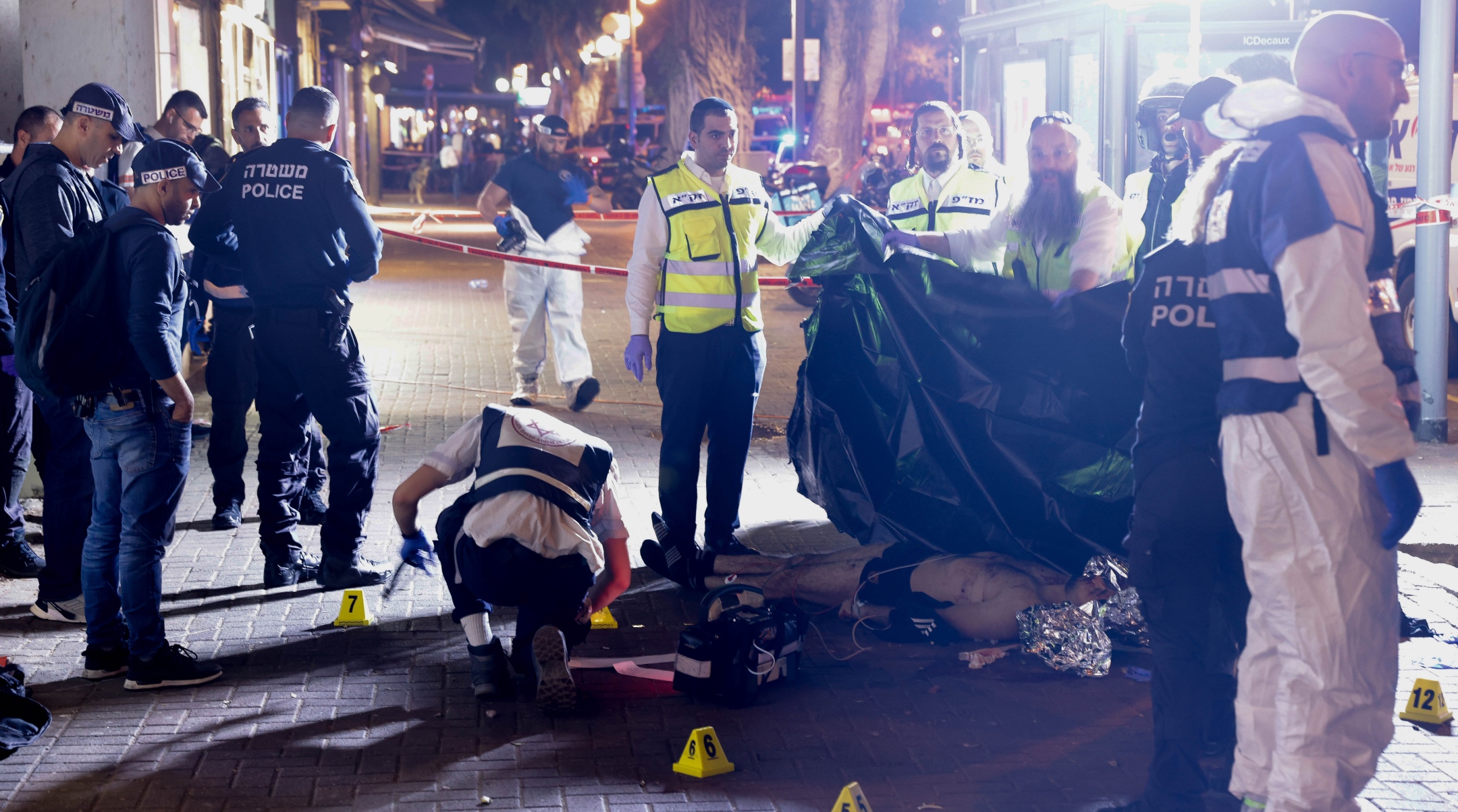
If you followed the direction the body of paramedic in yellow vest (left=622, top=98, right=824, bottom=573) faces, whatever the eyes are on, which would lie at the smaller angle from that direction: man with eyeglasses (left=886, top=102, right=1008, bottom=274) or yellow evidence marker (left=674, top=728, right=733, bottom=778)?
the yellow evidence marker

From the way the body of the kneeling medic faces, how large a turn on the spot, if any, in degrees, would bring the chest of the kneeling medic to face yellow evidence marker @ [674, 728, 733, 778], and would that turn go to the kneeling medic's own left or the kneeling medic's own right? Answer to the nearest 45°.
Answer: approximately 135° to the kneeling medic's own right

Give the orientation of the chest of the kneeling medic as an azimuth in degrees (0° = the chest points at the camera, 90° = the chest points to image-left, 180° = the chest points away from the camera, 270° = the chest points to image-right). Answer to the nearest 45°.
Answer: approximately 180°

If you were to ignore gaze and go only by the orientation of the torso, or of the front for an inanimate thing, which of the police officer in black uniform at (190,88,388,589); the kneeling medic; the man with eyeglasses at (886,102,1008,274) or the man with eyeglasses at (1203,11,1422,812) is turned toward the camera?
the man with eyeglasses at (886,102,1008,274)

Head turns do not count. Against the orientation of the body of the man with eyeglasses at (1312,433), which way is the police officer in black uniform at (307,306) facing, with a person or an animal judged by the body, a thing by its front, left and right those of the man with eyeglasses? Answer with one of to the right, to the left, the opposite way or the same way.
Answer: to the left

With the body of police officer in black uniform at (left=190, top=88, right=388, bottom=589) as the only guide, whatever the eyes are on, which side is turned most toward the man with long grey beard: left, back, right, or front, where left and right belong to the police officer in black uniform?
right

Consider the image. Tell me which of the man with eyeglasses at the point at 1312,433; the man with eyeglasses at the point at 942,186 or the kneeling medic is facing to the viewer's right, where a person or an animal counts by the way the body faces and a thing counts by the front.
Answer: the man with eyeglasses at the point at 1312,433
